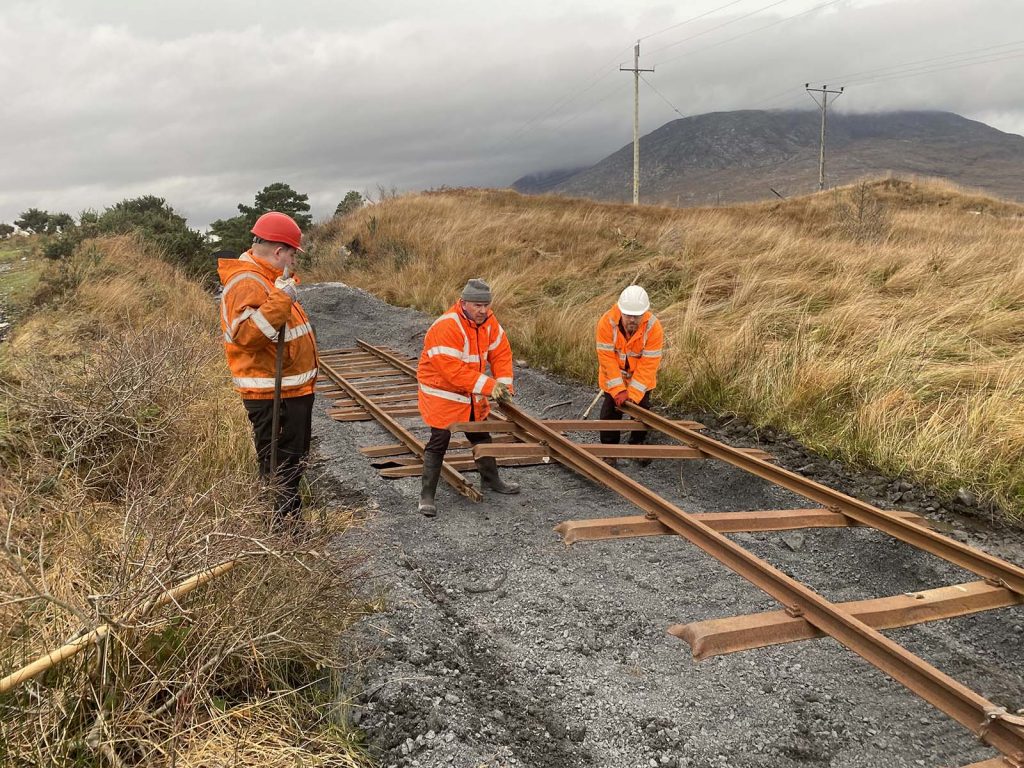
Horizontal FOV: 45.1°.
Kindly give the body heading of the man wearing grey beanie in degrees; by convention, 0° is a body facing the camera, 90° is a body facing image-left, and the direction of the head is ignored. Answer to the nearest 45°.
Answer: approximately 315°

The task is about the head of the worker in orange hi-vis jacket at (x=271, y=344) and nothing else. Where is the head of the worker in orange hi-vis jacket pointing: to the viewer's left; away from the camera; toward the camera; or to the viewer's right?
to the viewer's right

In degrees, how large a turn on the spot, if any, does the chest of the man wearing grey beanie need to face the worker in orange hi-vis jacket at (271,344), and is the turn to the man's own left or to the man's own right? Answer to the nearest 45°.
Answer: approximately 90° to the man's own right

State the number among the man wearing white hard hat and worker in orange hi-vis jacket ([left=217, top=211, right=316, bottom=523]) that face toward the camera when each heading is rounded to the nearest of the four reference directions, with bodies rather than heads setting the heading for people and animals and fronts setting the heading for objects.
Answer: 1

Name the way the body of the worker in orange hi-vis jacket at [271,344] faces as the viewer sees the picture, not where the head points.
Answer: to the viewer's right

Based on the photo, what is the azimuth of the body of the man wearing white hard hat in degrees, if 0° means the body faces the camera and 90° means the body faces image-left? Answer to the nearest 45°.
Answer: approximately 0°
